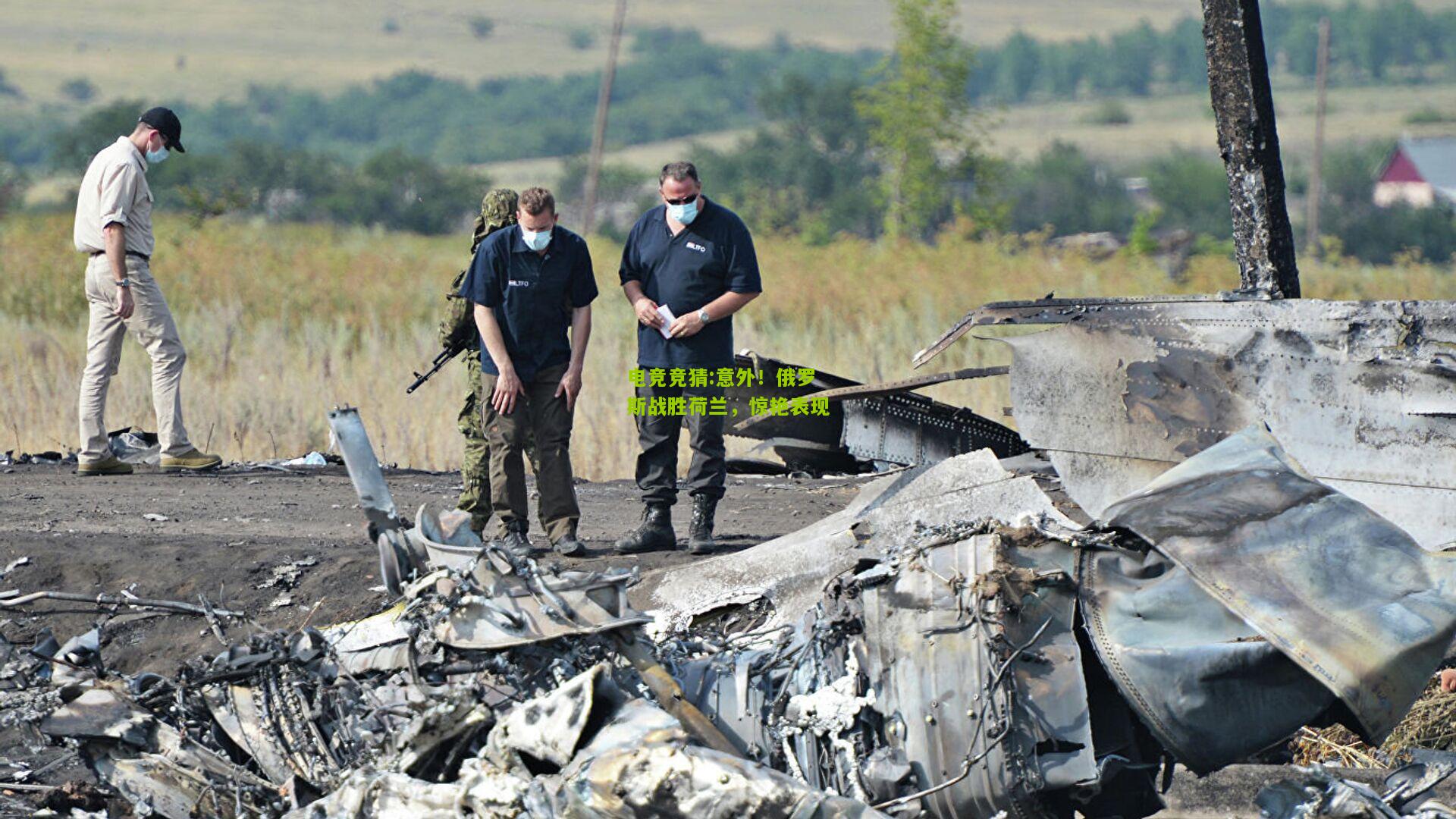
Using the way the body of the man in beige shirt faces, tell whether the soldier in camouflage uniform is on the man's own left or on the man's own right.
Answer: on the man's own right

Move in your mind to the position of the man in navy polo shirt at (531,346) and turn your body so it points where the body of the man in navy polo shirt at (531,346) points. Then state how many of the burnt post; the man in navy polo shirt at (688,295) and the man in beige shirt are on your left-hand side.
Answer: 2

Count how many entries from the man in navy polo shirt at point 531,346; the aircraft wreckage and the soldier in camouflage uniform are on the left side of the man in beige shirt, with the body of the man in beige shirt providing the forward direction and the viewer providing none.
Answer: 0

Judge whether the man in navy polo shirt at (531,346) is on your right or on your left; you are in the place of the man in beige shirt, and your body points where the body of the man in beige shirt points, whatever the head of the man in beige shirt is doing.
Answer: on your right

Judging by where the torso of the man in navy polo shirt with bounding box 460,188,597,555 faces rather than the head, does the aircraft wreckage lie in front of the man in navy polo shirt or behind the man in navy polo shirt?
in front

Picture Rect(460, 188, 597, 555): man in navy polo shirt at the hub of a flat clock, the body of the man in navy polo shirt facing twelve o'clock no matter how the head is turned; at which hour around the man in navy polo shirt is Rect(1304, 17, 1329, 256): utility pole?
The utility pole is roughly at 7 o'clock from the man in navy polo shirt.

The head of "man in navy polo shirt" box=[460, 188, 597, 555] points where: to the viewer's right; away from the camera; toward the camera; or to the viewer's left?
toward the camera

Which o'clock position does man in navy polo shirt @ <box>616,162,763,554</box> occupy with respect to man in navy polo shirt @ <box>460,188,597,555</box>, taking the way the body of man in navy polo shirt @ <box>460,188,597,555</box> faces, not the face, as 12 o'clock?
man in navy polo shirt @ <box>616,162,763,554</box> is roughly at 9 o'clock from man in navy polo shirt @ <box>460,188,597,555</box>.

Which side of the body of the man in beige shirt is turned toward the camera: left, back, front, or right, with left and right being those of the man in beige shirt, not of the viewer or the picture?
right

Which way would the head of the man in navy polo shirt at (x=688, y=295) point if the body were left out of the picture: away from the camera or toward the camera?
toward the camera

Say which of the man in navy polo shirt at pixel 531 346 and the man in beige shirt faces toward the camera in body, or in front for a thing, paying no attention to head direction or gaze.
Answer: the man in navy polo shirt

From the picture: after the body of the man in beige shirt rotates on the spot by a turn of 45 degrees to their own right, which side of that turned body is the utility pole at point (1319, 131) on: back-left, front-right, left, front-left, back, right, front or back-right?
left

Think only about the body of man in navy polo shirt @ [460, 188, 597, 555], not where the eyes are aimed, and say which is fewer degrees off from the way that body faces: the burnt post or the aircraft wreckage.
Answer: the aircraft wreckage

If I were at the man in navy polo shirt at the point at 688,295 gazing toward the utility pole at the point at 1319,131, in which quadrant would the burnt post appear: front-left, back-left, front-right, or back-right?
front-right

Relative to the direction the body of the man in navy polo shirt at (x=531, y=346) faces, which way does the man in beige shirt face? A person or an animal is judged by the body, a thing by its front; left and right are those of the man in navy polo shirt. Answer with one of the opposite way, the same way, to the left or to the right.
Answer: to the left

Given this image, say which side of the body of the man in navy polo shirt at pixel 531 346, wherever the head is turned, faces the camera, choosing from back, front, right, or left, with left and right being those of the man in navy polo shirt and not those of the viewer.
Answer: front

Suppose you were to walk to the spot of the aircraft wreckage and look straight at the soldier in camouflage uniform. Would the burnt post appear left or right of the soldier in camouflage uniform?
right

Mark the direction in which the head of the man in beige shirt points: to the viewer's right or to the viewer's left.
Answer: to the viewer's right

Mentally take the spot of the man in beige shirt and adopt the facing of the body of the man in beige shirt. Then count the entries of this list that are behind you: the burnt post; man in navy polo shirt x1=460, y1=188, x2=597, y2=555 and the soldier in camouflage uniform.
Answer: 0
